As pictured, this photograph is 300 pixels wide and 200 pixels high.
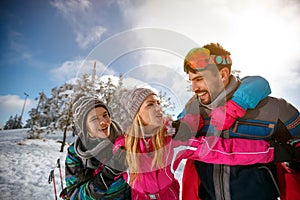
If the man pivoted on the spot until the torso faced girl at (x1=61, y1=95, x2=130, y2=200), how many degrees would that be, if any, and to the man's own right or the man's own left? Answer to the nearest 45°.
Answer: approximately 45° to the man's own right

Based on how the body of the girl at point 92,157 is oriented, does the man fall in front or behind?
in front

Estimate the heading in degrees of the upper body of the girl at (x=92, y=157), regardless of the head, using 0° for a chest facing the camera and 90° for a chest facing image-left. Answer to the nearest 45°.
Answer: approximately 315°

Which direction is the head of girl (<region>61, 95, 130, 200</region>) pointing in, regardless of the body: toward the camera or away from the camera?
toward the camera

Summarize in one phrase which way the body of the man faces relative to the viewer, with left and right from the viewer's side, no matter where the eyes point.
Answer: facing the viewer and to the left of the viewer

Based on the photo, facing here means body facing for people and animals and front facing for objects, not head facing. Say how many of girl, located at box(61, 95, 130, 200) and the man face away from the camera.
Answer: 0

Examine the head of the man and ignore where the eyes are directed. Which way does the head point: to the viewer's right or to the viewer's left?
to the viewer's left
